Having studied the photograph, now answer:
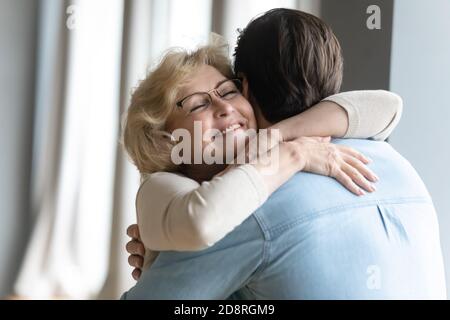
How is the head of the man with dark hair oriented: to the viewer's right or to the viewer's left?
to the viewer's left

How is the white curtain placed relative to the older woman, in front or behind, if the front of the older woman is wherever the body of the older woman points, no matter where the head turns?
behind

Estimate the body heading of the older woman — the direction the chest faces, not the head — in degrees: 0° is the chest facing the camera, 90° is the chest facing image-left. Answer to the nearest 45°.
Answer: approximately 315°

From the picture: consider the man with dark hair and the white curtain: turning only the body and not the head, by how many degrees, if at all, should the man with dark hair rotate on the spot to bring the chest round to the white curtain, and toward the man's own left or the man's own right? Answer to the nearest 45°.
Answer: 0° — they already face it

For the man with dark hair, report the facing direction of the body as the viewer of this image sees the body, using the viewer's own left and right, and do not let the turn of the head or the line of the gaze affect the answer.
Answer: facing away from the viewer and to the left of the viewer

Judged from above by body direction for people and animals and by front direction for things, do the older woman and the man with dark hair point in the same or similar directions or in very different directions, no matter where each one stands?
very different directions
